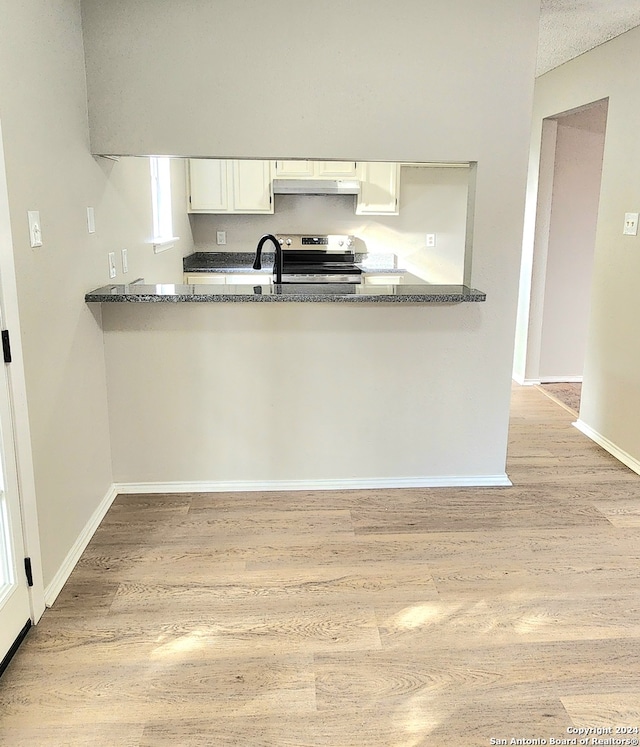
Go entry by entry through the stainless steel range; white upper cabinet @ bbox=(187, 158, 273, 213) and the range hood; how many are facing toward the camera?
3

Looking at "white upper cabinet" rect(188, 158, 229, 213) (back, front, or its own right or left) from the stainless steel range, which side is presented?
left

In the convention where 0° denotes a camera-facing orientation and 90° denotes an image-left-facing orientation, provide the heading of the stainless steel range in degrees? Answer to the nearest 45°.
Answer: approximately 0°

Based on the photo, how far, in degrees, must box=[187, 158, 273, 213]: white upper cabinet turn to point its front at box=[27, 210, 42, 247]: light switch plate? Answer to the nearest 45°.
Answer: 0° — it already faces it

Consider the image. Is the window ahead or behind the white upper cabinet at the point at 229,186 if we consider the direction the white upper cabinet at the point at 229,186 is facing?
ahead

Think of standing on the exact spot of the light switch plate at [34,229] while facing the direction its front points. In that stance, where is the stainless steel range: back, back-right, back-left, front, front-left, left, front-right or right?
left

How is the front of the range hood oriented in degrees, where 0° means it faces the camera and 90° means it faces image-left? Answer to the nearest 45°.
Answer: approximately 0°

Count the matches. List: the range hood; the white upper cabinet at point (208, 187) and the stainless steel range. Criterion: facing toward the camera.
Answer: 3

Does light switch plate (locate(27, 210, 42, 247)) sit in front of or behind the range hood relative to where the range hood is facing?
in front

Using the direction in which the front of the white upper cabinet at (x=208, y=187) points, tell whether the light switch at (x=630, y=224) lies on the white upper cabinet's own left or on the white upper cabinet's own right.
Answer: on the white upper cabinet's own left
